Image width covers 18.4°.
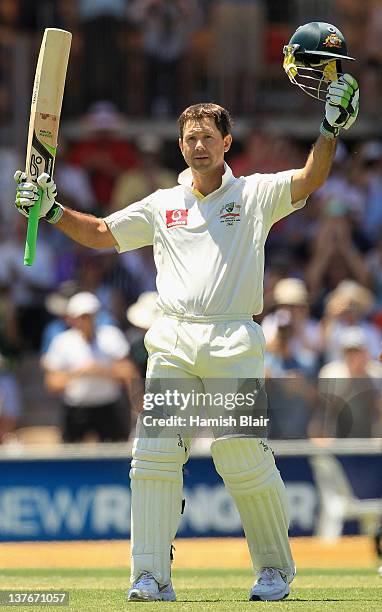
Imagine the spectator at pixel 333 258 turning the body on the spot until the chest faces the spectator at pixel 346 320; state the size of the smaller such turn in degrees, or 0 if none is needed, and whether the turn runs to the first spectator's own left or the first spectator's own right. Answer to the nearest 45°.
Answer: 0° — they already face them

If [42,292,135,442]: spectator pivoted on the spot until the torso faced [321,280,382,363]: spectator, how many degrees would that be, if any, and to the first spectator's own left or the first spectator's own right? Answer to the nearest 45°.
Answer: approximately 90° to the first spectator's own left

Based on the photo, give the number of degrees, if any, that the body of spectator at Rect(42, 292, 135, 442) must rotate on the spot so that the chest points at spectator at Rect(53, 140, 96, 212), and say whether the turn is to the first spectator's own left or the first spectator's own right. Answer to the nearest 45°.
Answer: approximately 180°

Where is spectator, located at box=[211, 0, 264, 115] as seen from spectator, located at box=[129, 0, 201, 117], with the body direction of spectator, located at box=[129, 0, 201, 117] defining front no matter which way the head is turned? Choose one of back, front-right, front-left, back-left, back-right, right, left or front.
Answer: left

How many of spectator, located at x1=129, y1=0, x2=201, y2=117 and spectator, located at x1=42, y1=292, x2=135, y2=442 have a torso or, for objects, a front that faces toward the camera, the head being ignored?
2

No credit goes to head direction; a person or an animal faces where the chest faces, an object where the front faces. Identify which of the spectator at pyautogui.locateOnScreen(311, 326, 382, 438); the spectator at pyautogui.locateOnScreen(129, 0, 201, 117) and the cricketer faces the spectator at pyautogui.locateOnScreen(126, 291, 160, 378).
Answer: the spectator at pyautogui.locateOnScreen(129, 0, 201, 117)

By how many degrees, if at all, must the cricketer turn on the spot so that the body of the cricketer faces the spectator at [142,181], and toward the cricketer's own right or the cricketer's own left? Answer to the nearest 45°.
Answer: approximately 180°

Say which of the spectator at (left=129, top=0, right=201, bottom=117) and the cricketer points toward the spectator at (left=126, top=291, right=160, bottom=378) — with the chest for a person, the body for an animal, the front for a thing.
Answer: the spectator at (left=129, top=0, right=201, bottom=117)

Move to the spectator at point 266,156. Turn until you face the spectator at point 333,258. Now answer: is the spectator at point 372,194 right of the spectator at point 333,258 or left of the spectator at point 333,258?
left

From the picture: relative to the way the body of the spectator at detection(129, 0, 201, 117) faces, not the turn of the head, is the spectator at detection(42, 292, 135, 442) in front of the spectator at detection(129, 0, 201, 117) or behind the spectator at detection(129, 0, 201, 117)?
in front

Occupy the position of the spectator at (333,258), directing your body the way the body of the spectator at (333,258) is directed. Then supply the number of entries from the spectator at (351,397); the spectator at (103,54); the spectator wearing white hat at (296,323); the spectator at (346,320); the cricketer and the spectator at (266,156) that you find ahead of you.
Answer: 4

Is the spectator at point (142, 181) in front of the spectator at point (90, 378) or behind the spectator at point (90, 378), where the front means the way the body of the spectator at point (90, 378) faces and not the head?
behind
